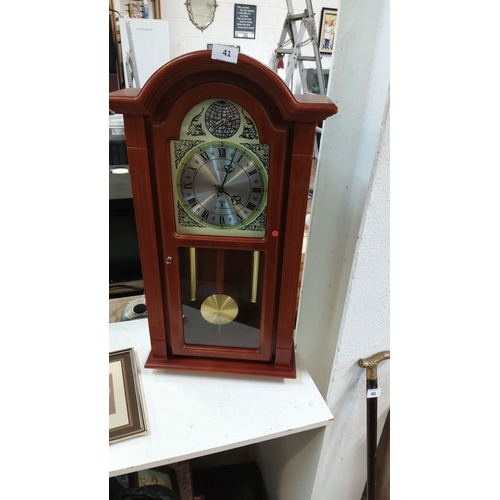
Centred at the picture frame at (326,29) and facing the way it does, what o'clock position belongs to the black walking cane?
The black walking cane is roughly at 12 o'clock from the picture frame.

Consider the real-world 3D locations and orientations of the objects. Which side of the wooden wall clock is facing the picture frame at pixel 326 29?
back

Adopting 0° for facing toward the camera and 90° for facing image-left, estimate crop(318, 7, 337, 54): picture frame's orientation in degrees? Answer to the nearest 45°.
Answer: approximately 0°

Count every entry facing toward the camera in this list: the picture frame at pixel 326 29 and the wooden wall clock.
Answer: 2

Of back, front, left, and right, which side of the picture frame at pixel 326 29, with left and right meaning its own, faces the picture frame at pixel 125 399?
front

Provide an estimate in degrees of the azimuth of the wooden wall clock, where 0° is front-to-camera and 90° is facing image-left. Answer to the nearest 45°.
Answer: approximately 0°

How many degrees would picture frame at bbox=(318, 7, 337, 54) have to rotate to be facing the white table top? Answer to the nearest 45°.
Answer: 0° — it already faces it

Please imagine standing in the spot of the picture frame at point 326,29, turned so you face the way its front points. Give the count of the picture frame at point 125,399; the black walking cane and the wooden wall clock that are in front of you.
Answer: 3
